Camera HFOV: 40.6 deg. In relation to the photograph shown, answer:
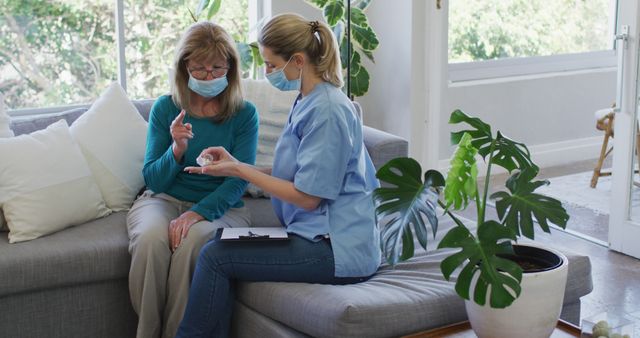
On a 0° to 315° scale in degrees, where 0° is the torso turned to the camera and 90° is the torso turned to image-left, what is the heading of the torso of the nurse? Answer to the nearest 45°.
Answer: approximately 90°

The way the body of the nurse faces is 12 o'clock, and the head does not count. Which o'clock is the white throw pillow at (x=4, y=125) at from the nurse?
The white throw pillow is roughly at 1 o'clock from the nurse.

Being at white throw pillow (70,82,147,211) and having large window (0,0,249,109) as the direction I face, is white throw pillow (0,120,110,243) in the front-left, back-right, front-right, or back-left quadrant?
back-left

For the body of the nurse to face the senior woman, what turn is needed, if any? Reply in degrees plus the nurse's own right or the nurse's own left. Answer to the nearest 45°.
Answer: approximately 45° to the nurse's own right

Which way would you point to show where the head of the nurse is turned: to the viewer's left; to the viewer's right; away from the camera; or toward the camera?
to the viewer's left

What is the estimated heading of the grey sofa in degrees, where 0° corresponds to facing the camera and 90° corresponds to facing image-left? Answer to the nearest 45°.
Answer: approximately 0°
